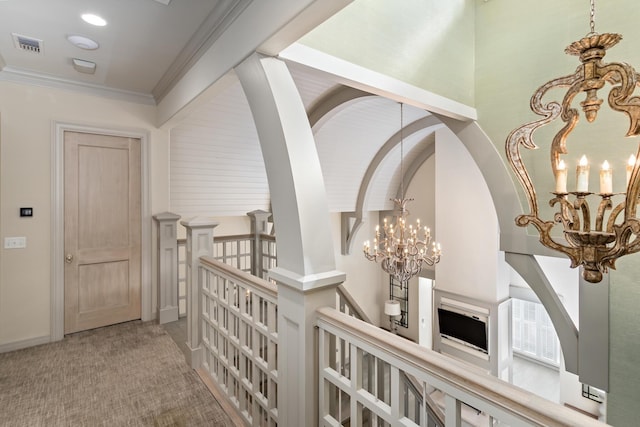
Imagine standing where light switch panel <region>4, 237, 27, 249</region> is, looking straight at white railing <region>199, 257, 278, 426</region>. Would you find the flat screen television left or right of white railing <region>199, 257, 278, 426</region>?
left

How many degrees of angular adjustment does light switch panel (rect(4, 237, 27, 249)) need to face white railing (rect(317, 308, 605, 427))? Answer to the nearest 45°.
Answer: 0° — it already faces it

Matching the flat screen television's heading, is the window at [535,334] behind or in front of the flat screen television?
behind

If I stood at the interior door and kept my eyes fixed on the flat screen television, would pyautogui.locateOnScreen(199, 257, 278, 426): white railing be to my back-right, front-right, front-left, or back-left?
front-right

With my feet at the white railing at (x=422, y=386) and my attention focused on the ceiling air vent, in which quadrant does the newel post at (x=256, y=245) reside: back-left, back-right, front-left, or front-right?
front-right

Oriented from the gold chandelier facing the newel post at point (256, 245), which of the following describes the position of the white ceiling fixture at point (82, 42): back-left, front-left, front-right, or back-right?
front-left

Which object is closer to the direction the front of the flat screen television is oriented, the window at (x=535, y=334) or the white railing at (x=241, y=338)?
the white railing

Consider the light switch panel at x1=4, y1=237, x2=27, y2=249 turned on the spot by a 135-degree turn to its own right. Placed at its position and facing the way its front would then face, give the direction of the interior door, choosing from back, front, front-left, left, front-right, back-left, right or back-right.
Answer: back-right

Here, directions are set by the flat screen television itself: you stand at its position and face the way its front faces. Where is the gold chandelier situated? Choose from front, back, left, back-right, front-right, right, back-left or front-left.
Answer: front-left

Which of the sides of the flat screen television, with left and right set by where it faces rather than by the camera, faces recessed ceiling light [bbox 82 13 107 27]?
front

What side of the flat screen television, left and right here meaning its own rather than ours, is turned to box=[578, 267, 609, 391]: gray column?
left

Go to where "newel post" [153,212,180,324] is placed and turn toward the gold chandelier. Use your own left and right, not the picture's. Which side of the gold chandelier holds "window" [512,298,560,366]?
left

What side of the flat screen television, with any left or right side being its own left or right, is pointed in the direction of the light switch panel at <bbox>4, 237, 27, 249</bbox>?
front

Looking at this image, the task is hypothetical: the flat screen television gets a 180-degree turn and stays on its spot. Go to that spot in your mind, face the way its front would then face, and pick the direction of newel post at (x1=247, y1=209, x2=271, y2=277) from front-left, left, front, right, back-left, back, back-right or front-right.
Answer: back
